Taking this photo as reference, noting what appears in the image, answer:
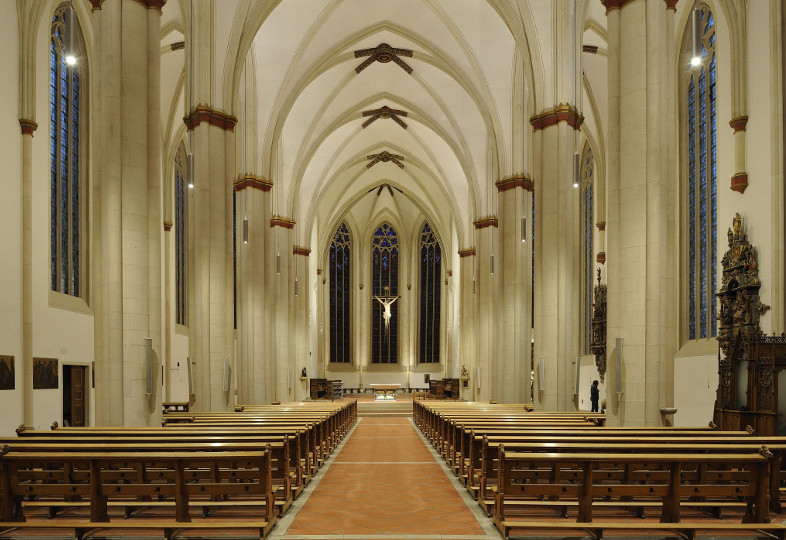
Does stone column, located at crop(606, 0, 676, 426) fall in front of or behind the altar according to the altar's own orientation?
in front

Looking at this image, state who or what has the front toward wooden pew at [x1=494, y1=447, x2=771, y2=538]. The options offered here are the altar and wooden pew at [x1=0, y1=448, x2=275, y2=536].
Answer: the altar

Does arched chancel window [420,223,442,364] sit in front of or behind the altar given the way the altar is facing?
behind

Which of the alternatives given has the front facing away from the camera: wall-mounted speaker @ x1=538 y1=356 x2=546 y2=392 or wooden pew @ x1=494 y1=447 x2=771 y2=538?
the wooden pew

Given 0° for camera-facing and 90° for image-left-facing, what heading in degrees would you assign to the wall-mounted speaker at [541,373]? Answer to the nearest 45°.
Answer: approximately 45°

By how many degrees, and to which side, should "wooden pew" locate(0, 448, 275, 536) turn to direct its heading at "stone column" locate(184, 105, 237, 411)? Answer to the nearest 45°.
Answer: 0° — it already faces it

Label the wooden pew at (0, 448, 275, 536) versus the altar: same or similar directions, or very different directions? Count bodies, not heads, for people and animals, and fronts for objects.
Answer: very different directions

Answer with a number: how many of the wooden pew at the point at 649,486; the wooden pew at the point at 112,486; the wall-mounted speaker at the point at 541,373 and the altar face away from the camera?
2

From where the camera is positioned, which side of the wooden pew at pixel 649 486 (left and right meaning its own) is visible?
back

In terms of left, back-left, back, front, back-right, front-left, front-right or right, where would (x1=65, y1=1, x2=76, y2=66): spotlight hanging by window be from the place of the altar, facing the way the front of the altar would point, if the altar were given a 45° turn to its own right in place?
front-left

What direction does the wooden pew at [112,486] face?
away from the camera

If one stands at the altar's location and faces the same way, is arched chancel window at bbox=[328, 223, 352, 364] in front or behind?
behind
